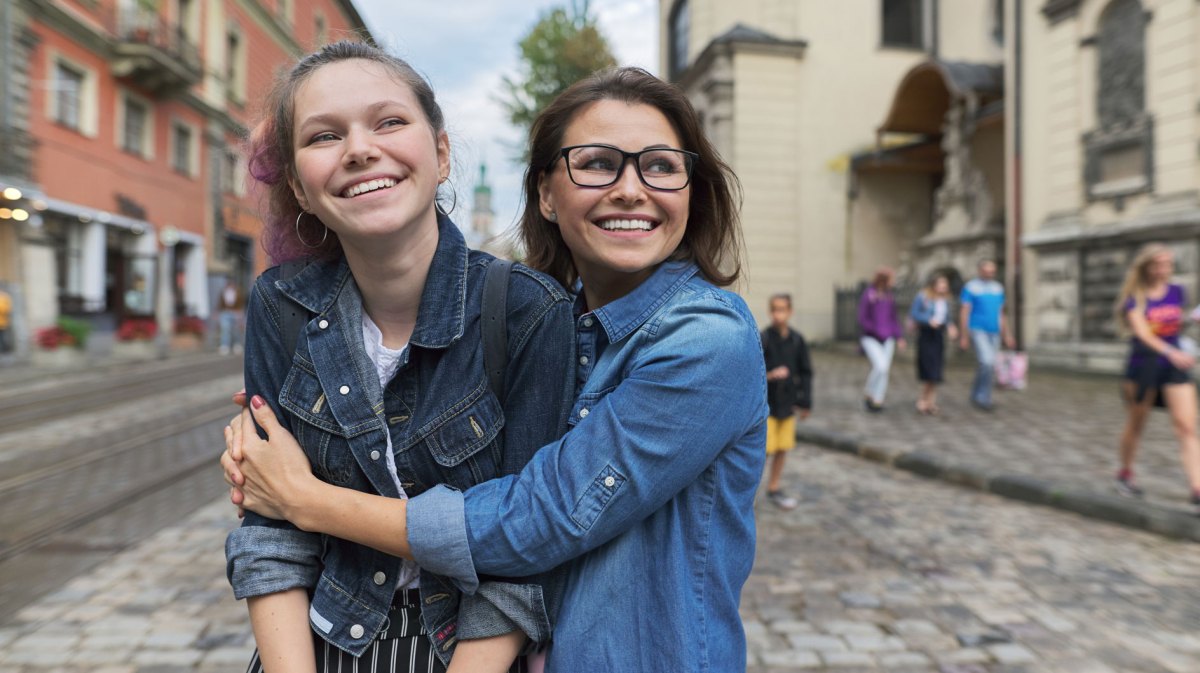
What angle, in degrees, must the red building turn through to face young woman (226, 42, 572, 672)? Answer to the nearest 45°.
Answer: approximately 45° to its right

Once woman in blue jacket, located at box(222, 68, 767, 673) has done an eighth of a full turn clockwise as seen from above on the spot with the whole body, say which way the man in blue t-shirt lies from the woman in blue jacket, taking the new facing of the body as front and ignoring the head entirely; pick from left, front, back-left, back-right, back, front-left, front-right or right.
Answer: back-right

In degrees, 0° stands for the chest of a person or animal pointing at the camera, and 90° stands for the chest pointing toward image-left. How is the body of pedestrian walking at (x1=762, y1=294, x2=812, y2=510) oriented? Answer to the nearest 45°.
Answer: approximately 315°

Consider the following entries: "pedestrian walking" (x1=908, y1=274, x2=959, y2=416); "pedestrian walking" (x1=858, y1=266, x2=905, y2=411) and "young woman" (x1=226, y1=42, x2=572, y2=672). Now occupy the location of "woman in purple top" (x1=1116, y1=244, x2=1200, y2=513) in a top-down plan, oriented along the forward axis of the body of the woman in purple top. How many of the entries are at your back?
2

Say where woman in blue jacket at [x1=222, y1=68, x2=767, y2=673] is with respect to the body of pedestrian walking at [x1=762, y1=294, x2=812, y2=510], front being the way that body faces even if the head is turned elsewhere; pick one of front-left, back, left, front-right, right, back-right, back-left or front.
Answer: front-right

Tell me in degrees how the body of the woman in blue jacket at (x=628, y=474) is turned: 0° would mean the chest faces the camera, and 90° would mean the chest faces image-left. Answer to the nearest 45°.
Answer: approximately 45°

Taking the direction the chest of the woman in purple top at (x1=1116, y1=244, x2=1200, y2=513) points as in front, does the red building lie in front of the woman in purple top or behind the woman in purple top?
behind

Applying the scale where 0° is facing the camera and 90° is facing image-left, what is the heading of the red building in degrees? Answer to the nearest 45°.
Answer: approximately 315°

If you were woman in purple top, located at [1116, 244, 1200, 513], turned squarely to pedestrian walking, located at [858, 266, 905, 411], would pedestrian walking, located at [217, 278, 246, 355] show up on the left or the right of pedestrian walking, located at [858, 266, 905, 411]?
left

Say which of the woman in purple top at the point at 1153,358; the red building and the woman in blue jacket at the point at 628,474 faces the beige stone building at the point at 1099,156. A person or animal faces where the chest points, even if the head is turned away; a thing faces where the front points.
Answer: the red building

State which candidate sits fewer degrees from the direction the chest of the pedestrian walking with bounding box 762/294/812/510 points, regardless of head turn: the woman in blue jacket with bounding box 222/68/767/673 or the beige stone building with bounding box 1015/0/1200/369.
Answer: the woman in blue jacket
